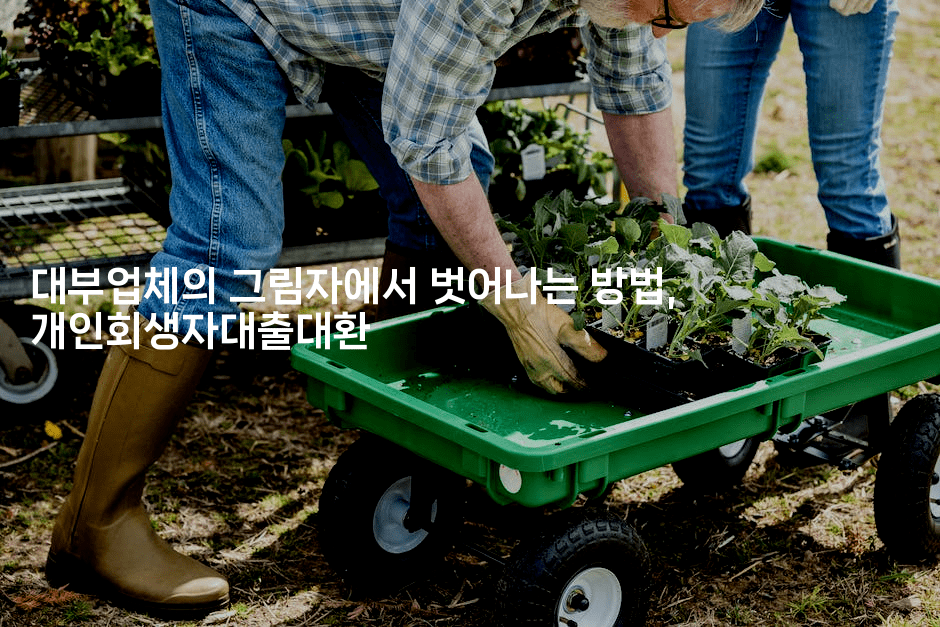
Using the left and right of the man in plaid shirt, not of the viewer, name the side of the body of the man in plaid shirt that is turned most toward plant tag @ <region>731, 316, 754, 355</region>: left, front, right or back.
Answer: front

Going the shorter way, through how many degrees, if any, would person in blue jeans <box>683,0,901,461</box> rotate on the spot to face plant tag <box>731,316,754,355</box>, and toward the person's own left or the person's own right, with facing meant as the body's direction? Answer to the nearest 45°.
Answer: approximately 45° to the person's own left

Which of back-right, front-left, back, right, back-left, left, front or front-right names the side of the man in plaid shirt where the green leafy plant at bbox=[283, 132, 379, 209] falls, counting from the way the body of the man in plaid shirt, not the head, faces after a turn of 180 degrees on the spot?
right

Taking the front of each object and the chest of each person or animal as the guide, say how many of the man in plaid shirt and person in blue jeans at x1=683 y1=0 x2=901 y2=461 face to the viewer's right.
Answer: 1

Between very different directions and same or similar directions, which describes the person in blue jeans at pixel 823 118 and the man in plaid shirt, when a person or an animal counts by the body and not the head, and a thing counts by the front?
very different directions

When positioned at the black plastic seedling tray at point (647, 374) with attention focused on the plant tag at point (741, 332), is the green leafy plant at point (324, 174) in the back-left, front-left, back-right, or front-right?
back-left

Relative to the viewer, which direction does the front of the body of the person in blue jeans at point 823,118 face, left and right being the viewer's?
facing the viewer and to the left of the viewer

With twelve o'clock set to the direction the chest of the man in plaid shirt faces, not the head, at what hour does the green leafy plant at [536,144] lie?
The green leafy plant is roughly at 10 o'clock from the man in plaid shirt.

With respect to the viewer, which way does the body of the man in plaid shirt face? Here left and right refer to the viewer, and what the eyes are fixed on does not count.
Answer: facing to the right of the viewer

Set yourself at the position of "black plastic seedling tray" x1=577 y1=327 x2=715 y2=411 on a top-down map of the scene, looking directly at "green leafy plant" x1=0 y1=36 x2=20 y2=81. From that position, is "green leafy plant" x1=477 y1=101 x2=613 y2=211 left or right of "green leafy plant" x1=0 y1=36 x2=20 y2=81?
right

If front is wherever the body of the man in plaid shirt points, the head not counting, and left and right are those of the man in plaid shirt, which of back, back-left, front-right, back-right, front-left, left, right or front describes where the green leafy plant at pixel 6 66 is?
back-left

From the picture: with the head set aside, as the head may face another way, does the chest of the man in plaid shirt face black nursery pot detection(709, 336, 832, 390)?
yes

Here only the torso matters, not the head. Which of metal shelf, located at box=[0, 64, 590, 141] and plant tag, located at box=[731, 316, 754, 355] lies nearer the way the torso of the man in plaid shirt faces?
the plant tag
